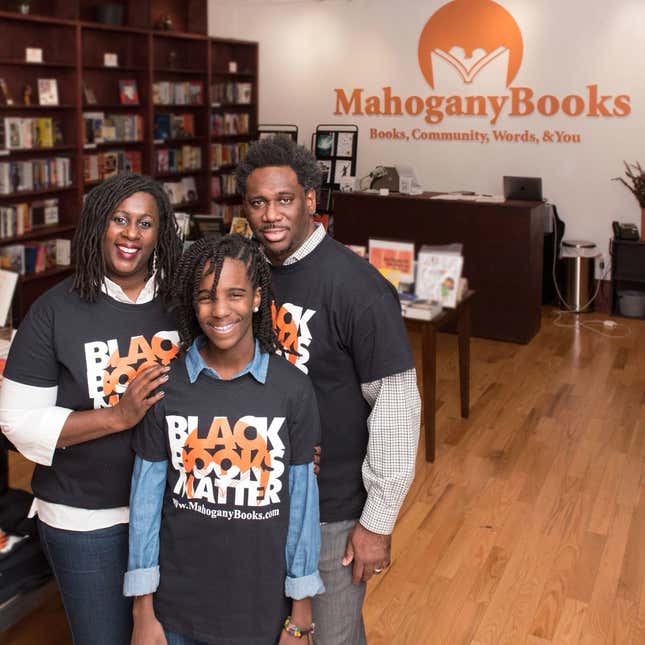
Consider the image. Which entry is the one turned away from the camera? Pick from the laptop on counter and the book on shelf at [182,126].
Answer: the laptop on counter

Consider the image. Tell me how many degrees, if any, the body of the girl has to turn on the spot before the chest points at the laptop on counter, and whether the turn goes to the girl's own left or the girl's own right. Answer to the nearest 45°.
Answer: approximately 135° to the girl's own left

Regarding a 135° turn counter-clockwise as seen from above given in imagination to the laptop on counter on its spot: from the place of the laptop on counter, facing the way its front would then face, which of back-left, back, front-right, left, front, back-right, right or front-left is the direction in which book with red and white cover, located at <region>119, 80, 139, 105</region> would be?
front-right

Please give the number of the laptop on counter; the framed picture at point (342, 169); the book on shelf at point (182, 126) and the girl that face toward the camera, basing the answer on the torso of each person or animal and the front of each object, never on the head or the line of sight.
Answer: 3

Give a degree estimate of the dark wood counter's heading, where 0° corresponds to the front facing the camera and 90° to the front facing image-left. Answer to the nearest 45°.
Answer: approximately 0°

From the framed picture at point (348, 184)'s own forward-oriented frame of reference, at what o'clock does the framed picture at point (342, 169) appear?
the framed picture at point (342, 169) is roughly at 6 o'clock from the framed picture at point (348, 184).

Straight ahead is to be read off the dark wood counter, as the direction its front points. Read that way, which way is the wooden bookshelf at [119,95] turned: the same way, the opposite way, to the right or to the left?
to the left

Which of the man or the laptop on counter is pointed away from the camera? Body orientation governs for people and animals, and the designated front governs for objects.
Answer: the laptop on counter

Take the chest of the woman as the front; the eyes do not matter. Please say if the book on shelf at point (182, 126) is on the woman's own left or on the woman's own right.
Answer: on the woman's own left

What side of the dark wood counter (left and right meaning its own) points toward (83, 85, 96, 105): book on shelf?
right

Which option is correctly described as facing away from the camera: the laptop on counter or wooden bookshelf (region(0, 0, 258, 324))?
the laptop on counter

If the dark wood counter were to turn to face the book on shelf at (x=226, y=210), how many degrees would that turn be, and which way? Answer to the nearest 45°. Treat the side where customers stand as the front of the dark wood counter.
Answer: approximately 135° to its right
